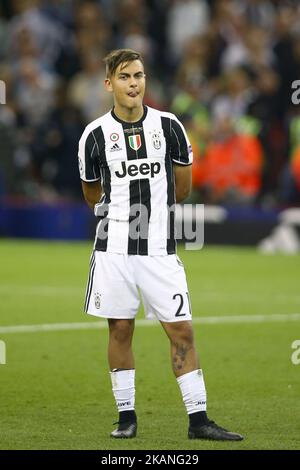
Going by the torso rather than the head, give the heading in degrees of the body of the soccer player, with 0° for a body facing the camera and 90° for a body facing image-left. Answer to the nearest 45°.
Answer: approximately 0°
